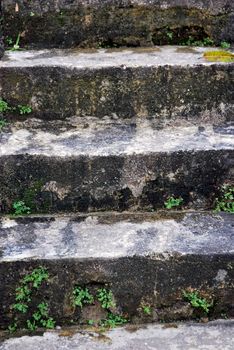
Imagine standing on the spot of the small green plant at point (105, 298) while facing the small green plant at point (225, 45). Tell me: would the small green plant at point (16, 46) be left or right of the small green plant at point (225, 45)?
left

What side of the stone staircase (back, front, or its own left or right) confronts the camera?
front

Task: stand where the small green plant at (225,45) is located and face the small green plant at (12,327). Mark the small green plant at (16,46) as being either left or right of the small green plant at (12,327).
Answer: right
